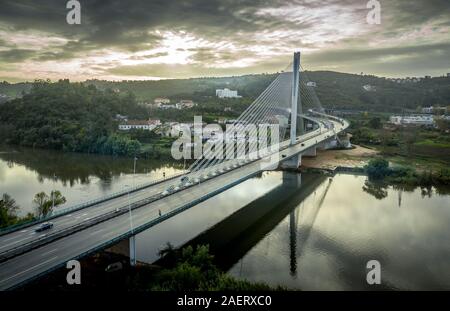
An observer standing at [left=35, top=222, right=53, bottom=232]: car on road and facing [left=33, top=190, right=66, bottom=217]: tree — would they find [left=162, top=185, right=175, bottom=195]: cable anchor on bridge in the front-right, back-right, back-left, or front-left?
front-right

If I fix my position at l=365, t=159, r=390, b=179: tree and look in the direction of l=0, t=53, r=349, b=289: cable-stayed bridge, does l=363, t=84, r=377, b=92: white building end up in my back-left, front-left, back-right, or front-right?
back-right

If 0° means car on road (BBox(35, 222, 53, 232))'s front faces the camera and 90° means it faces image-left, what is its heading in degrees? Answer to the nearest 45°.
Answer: approximately 45°

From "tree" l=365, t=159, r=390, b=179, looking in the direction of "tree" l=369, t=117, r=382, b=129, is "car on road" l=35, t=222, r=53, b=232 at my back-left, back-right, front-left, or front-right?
back-left

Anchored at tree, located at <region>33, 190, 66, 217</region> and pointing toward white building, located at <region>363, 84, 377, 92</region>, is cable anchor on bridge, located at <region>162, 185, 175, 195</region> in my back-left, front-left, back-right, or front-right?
front-right

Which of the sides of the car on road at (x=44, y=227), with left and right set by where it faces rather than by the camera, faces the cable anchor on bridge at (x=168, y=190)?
back

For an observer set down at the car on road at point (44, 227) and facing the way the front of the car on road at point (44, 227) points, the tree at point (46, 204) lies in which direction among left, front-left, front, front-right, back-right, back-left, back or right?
back-right

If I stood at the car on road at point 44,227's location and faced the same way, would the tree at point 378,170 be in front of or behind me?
behind
